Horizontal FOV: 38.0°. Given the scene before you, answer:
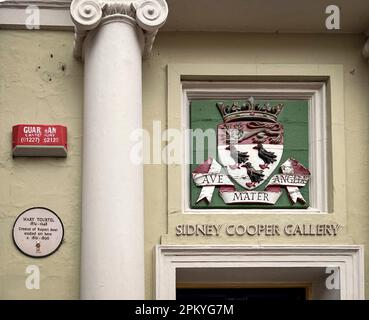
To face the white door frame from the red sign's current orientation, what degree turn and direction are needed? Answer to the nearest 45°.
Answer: approximately 90° to its left

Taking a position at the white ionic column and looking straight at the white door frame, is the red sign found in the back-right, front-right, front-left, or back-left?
back-left

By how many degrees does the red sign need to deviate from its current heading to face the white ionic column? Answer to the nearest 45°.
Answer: approximately 45° to its left

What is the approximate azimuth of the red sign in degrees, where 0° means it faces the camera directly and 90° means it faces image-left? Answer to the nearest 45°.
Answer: approximately 0°
